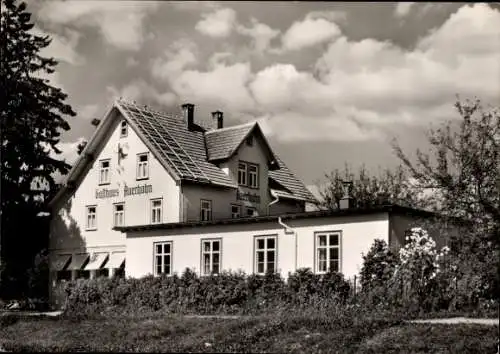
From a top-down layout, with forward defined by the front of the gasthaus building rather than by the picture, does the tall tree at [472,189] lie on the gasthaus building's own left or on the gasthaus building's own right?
on the gasthaus building's own left

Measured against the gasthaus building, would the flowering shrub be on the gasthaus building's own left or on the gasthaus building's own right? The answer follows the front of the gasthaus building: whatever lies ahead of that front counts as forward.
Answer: on the gasthaus building's own left

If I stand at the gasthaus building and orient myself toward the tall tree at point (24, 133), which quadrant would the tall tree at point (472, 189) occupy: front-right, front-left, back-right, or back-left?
back-left

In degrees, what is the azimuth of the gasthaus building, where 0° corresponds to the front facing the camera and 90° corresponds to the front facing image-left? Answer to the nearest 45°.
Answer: approximately 45°
